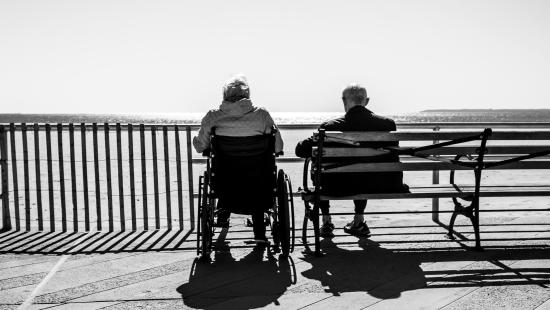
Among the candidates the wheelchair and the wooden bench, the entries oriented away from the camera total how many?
2

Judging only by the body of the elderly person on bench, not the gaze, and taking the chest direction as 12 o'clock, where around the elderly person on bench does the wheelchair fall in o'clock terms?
The wheelchair is roughly at 8 o'clock from the elderly person on bench.

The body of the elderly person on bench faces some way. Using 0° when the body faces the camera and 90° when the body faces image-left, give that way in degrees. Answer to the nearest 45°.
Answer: approximately 180°

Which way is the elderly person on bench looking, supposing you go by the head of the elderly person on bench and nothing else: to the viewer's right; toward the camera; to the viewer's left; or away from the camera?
away from the camera

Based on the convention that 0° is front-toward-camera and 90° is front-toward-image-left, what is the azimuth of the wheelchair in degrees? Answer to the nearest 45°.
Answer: approximately 180°

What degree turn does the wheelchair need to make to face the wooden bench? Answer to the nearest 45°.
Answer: approximately 90° to its right

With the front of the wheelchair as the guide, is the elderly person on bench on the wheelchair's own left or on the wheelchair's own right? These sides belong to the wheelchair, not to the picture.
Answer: on the wheelchair's own right

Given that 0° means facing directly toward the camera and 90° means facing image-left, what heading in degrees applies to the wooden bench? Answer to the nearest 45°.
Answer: approximately 180°
